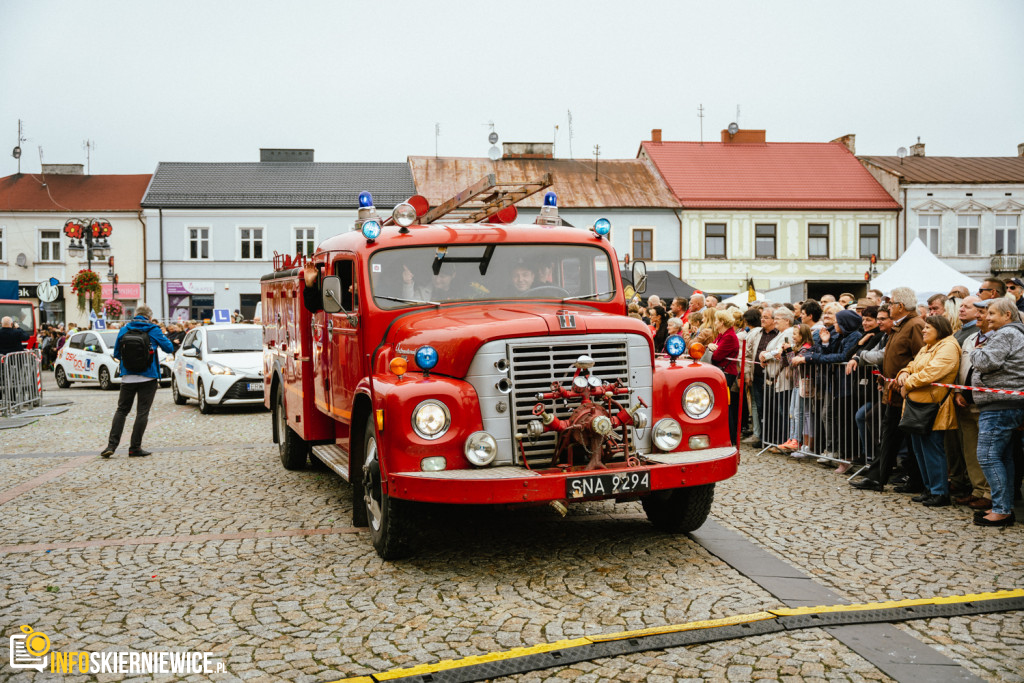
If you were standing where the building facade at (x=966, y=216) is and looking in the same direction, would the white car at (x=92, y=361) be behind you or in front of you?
in front

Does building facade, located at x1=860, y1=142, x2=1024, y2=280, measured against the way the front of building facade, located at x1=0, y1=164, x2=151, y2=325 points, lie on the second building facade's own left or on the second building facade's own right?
on the second building facade's own left

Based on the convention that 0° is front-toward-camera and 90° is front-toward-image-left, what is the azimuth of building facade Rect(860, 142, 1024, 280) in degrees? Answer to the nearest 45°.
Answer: approximately 0°

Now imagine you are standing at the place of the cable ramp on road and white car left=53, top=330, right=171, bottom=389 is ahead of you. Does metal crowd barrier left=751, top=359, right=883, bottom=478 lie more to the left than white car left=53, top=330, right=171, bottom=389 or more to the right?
right

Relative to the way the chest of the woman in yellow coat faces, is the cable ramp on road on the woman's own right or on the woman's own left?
on the woman's own left

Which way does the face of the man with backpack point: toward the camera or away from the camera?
away from the camera

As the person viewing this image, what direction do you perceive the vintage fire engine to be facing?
facing the viewer and to the right of the viewer

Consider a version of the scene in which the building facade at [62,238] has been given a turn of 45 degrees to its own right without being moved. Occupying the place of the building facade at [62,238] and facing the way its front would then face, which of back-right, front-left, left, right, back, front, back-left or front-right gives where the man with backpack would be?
front-left

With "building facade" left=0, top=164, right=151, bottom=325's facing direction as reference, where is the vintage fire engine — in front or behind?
in front

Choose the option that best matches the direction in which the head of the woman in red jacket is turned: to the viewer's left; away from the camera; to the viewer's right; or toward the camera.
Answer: to the viewer's left

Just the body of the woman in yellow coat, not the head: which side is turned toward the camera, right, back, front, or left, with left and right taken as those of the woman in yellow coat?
left

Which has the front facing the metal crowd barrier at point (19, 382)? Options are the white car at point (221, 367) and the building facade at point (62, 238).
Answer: the building facade

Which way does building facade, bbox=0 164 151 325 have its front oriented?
toward the camera
